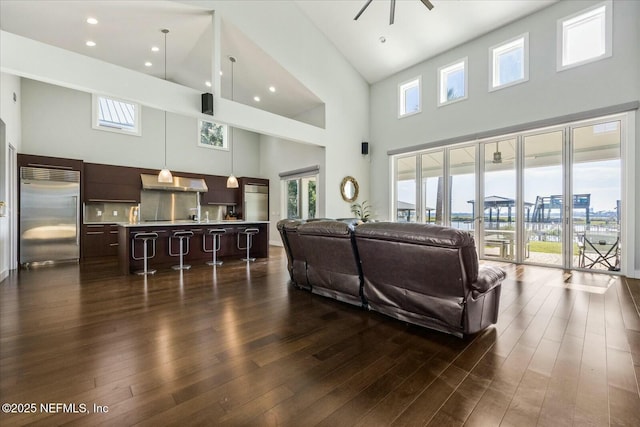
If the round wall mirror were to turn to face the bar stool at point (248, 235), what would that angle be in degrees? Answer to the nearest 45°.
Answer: approximately 90° to its right

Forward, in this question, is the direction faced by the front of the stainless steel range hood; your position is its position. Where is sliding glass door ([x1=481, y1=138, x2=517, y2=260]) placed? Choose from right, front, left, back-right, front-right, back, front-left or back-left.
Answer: front-left

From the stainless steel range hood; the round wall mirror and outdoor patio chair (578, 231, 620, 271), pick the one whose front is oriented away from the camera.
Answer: the outdoor patio chair

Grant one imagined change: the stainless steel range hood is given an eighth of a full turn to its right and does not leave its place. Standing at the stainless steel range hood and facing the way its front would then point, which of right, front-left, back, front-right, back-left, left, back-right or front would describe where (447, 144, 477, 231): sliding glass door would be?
left

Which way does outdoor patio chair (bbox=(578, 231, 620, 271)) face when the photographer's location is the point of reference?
facing away from the viewer

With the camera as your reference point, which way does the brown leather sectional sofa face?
facing away from the viewer and to the right of the viewer

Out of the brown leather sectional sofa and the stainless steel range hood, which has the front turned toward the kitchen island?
the stainless steel range hood

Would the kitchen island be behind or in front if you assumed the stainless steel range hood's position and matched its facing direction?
in front

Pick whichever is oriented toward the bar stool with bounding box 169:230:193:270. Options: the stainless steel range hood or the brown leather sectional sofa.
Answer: the stainless steel range hood

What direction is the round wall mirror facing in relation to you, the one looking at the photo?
facing the viewer and to the right of the viewer

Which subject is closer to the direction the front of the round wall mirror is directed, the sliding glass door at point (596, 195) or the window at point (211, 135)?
the sliding glass door

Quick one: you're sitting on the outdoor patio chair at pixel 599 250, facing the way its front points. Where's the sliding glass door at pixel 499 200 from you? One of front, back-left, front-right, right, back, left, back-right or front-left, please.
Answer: left

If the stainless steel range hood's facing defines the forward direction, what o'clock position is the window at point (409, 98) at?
The window is roughly at 10 o'clock from the stainless steel range hood.

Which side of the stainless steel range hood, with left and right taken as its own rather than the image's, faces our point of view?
front
